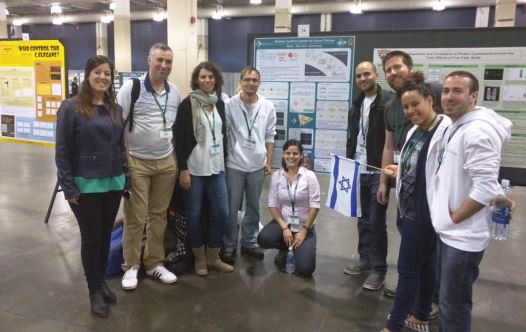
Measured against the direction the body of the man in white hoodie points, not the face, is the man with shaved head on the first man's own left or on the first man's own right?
on the first man's own right

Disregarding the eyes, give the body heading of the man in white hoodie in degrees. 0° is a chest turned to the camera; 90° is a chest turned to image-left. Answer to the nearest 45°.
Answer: approximately 45°

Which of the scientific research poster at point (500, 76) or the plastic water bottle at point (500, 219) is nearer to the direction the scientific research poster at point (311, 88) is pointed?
the plastic water bottle

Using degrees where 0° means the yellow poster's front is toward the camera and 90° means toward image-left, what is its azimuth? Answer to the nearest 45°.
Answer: approximately 0°

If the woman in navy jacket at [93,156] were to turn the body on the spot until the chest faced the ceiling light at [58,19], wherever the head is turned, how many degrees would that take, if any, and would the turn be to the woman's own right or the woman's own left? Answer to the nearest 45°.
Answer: approximately 135° to the woman's own left

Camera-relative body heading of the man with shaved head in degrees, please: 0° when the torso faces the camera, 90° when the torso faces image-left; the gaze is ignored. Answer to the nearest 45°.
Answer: approximately 45°

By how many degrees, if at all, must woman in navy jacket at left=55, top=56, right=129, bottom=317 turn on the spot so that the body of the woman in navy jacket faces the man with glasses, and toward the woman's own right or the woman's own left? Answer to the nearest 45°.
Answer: approximately 90° to the woman's own left
